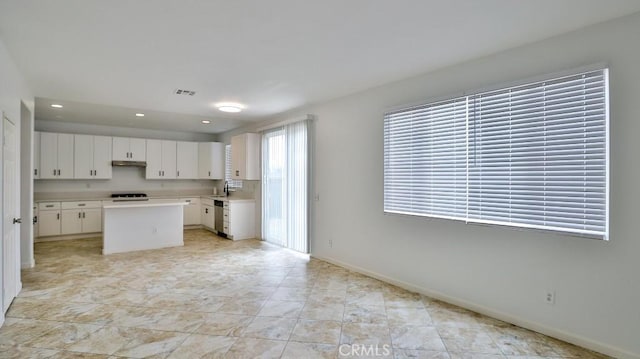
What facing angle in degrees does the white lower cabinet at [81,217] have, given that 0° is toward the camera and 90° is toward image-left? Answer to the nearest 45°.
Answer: approximately 0°

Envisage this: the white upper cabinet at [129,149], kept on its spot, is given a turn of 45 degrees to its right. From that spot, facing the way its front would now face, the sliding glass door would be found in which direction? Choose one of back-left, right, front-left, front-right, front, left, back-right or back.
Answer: left

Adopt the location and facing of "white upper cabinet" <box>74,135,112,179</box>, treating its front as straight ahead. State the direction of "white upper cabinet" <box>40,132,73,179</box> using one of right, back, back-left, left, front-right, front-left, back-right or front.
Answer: right

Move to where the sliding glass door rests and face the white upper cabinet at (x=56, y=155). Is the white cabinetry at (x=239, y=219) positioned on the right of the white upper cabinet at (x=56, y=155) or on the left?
right

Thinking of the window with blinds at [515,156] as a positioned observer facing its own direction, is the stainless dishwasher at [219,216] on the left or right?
on its right

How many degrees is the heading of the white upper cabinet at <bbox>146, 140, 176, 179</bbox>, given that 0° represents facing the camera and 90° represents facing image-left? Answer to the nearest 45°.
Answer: approximately 0°

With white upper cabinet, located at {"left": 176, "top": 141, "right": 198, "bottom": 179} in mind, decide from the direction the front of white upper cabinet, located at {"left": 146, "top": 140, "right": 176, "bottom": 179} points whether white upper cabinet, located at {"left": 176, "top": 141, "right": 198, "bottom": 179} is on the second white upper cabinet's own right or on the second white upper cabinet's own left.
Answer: on the second white upper cabinet's own left

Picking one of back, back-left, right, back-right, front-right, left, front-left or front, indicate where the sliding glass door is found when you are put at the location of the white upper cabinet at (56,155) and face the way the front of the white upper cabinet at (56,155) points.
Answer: front-left
